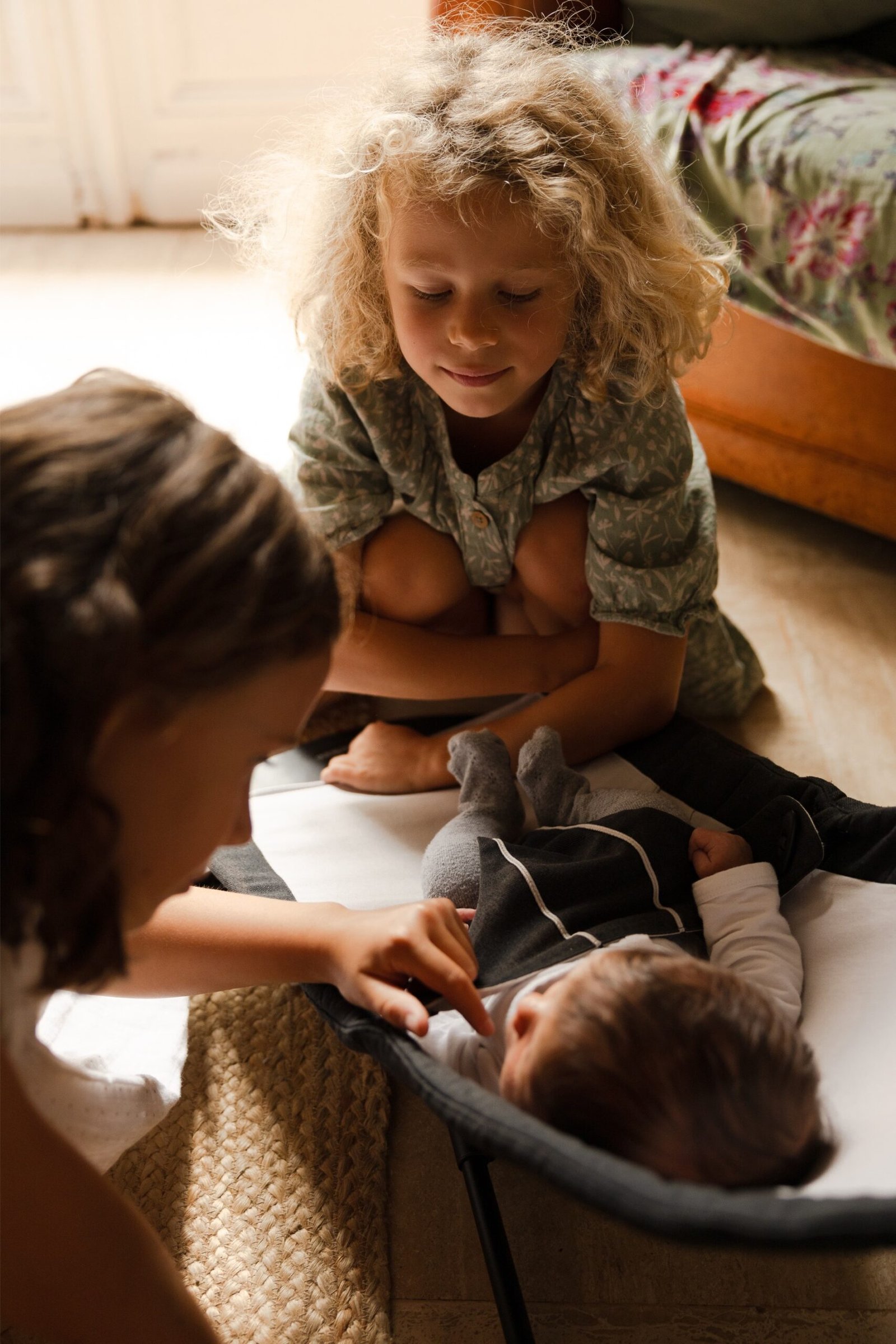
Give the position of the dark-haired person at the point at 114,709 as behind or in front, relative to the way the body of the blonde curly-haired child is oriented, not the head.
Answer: in front

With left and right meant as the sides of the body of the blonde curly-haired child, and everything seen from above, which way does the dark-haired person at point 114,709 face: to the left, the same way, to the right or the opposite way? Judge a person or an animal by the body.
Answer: to the left

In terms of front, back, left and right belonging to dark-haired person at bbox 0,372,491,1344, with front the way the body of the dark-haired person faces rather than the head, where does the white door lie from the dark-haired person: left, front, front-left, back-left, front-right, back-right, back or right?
left

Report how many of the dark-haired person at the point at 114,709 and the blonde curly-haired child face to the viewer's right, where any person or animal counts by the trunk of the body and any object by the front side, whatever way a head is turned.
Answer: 1

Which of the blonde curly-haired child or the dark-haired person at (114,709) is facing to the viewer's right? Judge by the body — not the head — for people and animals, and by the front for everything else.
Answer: the dark-haired person

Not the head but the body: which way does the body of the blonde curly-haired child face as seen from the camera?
toward the camera

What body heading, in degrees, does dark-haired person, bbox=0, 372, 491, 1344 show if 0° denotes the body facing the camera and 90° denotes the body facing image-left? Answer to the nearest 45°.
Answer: approximately 270°

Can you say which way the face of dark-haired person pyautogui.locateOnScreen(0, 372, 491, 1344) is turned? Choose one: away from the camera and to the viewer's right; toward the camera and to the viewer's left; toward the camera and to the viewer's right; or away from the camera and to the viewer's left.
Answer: away from the camera and to the viewer's right
